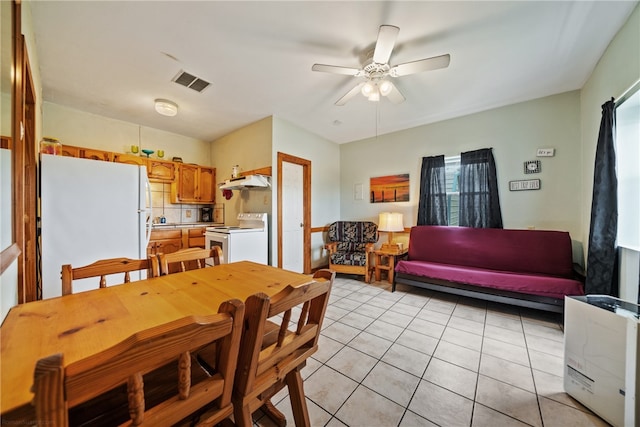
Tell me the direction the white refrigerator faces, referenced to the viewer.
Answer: facing to the right of the viewer

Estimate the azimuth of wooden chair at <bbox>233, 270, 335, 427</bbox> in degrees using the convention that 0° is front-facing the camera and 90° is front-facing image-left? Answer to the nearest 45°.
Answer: approximately 135°

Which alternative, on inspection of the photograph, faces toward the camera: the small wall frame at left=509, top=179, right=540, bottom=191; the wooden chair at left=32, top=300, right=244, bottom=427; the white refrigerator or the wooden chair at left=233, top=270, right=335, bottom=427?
the small wall frame

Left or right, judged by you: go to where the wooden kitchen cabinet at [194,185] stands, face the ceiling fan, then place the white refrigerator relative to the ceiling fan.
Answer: right

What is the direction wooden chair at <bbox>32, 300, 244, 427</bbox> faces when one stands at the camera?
facing away from the viewer and to the left of the viewer

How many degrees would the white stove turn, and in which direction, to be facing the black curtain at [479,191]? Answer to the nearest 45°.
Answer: approximately 135° to its left

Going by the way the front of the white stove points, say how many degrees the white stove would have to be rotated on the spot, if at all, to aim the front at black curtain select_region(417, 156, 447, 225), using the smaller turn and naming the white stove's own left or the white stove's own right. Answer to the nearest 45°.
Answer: approximately 135° to the white stove's own left
